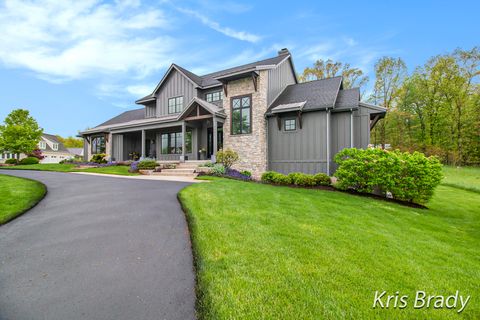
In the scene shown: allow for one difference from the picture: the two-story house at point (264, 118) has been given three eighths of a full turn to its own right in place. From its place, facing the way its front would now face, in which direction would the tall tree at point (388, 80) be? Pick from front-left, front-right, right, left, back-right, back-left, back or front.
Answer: front-right

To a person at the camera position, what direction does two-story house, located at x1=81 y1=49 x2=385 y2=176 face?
facing the viewer and to the left of the viewer

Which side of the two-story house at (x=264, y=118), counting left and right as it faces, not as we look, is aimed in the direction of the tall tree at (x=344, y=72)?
back

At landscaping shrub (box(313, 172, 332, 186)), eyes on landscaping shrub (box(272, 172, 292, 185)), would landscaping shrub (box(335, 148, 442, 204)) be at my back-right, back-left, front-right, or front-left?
back-left

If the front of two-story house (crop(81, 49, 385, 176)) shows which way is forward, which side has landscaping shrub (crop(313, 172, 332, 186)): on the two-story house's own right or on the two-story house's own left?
on the two-story house's own left

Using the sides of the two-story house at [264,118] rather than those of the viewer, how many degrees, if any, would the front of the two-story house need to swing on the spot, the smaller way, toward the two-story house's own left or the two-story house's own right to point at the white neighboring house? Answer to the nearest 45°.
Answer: approximately 90° to the two-story house's own right

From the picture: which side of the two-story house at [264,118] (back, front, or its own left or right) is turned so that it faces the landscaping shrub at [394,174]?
left
